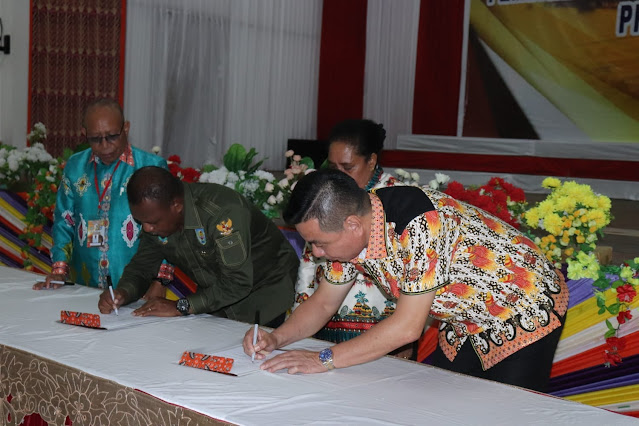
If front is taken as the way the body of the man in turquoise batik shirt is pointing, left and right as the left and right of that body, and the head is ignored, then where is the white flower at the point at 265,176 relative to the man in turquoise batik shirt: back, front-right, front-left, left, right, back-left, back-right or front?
back-left

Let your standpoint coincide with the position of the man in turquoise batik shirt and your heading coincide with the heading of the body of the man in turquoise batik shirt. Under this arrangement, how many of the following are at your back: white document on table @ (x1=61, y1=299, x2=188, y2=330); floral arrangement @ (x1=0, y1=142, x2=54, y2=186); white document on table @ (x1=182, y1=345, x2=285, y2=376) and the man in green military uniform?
1

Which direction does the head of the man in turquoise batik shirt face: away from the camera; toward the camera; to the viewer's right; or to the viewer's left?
toward the camera

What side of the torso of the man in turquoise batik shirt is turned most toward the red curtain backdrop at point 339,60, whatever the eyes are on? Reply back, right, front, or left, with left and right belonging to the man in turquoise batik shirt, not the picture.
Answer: back

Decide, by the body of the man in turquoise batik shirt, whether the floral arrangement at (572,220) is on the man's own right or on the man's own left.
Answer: on the man's own left

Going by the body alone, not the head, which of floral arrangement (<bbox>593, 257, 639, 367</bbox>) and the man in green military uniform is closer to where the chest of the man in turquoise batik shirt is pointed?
the man in green military uniform

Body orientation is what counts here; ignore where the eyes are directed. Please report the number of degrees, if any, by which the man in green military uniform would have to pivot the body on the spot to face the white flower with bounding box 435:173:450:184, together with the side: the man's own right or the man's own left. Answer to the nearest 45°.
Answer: approximately 180°

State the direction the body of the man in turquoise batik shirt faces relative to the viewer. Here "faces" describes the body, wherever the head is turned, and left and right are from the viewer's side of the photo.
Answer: facing the viewer

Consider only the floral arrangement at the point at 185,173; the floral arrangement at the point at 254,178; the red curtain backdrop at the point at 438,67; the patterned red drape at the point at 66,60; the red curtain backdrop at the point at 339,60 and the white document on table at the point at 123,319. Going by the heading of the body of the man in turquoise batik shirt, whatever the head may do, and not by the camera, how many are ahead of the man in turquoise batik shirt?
1

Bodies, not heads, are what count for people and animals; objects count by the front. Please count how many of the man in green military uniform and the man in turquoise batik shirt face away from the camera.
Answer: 0

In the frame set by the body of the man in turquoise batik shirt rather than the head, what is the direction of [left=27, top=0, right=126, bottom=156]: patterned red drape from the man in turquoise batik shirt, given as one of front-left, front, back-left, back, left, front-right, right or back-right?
back

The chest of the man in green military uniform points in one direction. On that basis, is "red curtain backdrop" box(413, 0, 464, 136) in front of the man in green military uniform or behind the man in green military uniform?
behind

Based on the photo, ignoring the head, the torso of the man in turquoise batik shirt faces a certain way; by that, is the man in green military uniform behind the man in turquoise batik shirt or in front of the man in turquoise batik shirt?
in front

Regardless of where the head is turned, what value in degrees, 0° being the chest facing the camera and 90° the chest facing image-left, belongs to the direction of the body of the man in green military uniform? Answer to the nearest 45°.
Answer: approximately 45°

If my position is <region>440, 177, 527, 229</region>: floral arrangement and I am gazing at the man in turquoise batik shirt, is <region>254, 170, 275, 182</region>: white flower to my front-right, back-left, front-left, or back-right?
front-right
